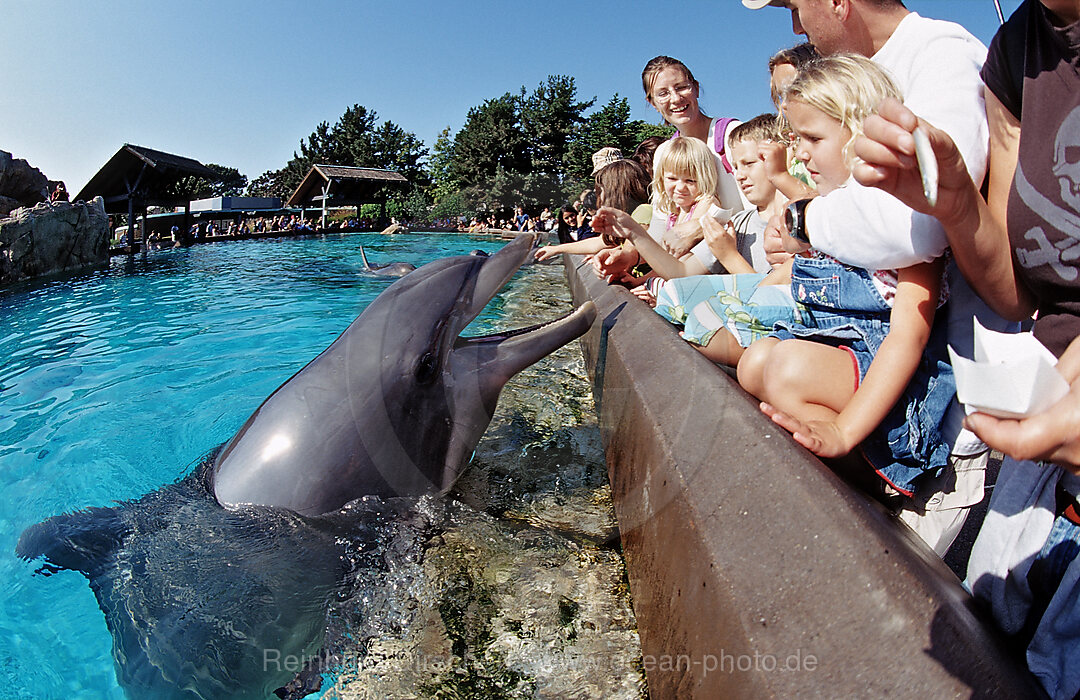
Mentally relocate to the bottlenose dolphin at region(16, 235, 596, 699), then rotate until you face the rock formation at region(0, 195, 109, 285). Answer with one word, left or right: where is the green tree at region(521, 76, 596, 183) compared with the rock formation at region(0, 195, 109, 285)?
right

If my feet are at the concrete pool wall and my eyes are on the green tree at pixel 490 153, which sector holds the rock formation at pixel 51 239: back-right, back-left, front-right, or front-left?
front-left

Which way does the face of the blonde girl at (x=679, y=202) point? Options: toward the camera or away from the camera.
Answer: toward the camera

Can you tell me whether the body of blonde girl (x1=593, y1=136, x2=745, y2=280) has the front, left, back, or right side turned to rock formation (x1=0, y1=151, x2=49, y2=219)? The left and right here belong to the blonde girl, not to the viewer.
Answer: right

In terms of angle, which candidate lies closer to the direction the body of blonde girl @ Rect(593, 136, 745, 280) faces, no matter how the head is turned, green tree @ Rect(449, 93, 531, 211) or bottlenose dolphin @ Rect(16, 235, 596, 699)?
the bottlenose dolphin

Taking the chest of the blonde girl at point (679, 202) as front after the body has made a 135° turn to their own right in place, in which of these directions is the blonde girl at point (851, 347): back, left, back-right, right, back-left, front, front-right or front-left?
back

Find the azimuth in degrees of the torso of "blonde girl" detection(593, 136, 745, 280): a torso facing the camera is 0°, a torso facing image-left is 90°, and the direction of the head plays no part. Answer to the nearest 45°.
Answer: approximately 45°

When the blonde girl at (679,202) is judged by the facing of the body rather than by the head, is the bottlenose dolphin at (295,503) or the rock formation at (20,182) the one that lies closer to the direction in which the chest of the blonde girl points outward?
the bottlenose dolphin

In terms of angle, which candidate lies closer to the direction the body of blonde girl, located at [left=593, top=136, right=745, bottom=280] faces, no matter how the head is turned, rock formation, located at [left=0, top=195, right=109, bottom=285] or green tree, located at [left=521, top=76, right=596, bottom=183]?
the rock formation
